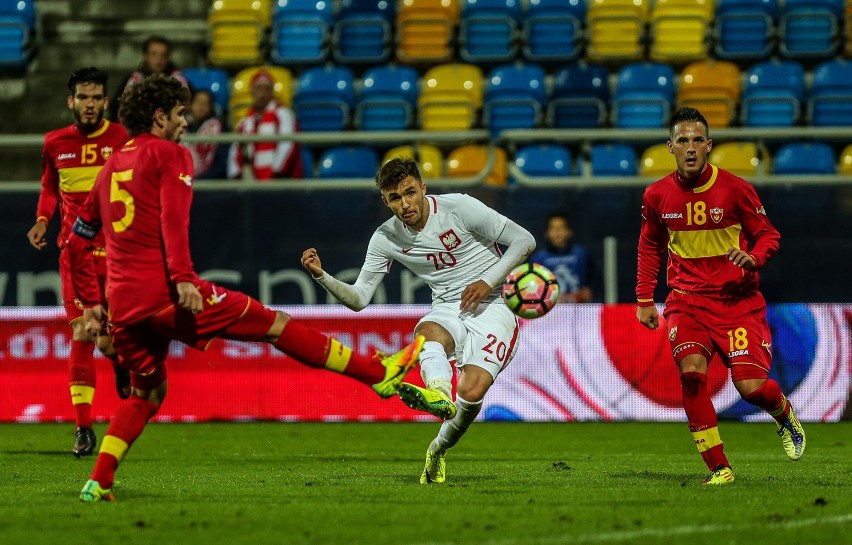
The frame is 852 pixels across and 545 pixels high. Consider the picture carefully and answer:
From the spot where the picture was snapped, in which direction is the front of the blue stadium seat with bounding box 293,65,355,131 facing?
facing the viewer

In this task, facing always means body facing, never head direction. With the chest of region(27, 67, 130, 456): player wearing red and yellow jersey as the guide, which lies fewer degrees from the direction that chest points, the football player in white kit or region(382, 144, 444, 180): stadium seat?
the football player in white kit

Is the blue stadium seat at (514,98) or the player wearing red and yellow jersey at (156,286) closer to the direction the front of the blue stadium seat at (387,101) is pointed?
the player wearing red and yellow jersey

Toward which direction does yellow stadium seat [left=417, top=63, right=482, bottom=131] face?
toward the camera

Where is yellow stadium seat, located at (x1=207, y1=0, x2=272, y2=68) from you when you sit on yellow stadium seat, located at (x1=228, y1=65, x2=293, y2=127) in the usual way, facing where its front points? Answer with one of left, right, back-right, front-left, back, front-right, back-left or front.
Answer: back

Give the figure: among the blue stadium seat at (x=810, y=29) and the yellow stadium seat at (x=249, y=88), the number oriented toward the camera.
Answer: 2

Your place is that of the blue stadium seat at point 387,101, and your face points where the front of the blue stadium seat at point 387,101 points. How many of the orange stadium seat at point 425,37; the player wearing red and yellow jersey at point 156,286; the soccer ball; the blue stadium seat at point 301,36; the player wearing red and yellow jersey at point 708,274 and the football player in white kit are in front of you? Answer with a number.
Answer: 4

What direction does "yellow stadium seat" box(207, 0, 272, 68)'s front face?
toward the camera

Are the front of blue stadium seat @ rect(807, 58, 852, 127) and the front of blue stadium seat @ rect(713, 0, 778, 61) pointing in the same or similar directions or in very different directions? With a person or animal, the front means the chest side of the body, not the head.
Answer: same or similar directions

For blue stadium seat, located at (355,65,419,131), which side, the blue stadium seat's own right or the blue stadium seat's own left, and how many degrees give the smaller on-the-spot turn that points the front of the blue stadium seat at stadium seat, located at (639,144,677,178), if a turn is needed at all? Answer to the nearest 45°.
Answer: approximately 45° to the blue stadium seat's own left

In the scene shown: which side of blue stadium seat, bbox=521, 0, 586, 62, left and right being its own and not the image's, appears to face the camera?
front

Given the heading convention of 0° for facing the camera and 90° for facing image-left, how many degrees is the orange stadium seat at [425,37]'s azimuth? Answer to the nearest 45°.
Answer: approximately 0°

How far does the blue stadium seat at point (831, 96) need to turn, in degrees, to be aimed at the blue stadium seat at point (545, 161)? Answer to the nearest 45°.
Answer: approximately 45° to its right

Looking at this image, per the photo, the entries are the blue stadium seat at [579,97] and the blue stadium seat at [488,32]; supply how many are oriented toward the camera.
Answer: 2

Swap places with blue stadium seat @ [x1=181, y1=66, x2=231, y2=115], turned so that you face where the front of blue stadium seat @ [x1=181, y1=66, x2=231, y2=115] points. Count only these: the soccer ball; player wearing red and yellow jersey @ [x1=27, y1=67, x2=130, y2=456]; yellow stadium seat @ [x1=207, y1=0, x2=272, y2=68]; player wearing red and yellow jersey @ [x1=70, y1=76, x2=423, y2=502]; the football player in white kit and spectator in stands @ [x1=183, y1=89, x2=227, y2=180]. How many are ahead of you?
5

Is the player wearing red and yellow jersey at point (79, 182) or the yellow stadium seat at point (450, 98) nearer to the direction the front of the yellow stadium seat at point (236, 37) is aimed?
the player wearing red and yellow jersey

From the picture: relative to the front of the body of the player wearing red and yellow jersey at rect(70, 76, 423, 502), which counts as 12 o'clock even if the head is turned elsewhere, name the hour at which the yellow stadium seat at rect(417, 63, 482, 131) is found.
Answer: The yellow stadium seat is roughly at 11 o'clock from the player wearing red and yellow jersey.
